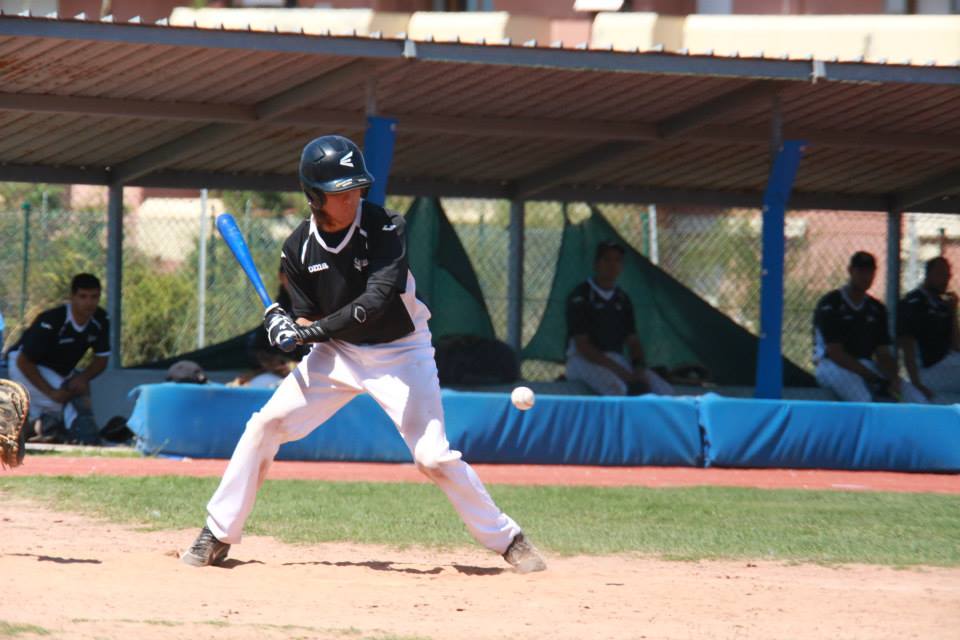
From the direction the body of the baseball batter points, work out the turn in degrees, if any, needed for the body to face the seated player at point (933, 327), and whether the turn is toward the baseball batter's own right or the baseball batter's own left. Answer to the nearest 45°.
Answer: approximately 135° to the baseball batter's own left

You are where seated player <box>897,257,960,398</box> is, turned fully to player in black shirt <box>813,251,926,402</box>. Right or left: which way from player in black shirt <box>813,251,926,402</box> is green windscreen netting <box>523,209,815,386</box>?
right

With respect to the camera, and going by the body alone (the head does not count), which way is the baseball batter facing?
toward the camera

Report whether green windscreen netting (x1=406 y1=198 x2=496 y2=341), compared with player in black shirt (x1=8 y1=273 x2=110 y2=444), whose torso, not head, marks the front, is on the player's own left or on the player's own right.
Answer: on the player's own left

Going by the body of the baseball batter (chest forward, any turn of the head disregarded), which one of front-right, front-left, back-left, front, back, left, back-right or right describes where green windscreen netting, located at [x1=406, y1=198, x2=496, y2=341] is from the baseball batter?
back

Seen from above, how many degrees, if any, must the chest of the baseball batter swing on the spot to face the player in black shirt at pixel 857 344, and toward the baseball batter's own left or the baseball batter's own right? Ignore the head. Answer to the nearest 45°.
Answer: approximately 135° to the baseball batter's own left

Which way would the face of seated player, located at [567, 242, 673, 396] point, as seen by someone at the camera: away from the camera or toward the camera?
toward the camera

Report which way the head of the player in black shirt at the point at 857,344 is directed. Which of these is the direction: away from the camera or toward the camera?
toward the camera

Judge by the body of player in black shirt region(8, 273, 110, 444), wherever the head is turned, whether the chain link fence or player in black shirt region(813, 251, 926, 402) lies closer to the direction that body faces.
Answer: the player in black shirt

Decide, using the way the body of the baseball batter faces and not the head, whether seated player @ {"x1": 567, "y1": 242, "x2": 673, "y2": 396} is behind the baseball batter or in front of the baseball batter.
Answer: behind

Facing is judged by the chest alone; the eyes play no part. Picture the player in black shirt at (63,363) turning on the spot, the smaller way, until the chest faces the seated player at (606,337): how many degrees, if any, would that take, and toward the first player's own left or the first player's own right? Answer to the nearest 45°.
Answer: approximately 45° to the first player's own left

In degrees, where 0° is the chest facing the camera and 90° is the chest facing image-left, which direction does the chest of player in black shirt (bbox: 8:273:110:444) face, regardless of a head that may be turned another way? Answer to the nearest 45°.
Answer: approximately 315°

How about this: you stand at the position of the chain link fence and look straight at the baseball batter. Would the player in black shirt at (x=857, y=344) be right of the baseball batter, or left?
left

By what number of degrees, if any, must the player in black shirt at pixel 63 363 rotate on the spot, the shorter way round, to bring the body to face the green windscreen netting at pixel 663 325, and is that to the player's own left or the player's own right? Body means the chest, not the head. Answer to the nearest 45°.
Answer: approximately 45° to the player's own left

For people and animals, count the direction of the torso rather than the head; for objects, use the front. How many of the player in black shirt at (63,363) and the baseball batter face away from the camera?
0

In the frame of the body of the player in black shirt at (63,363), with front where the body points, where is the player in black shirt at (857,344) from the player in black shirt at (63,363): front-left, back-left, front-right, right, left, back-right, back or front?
front-left

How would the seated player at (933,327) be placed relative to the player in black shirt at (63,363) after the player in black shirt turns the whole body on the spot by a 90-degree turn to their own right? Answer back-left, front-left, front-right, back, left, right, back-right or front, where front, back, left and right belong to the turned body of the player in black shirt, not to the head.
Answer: back-left

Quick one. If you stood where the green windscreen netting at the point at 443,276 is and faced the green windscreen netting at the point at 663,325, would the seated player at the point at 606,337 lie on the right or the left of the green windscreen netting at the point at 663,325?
right
